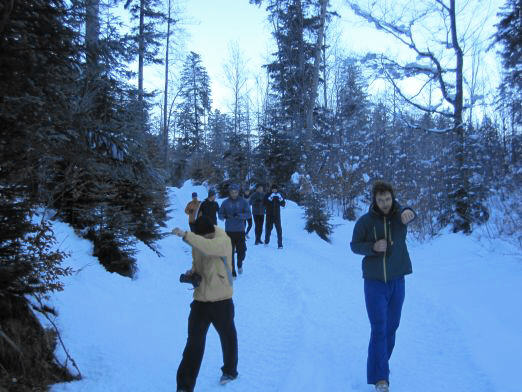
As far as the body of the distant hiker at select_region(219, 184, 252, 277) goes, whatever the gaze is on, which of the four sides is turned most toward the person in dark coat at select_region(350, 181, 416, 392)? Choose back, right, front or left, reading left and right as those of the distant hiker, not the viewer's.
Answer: front

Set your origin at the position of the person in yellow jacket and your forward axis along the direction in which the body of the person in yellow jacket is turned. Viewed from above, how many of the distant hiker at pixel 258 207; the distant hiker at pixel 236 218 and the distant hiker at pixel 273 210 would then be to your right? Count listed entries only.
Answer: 3

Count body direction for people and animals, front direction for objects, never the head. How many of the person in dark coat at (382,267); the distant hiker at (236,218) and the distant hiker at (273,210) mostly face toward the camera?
3

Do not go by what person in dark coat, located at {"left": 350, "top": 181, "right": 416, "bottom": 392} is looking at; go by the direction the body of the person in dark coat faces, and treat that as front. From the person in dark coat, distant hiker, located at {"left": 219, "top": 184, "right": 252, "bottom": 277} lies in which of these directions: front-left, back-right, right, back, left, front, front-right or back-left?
back-right

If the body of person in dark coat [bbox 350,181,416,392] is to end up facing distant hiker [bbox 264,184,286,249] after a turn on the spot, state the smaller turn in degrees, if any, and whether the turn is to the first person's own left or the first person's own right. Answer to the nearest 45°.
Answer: approximately 135° to the first person's own right

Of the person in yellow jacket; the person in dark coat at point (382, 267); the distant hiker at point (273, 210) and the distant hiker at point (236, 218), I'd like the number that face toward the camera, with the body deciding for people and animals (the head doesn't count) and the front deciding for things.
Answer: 3

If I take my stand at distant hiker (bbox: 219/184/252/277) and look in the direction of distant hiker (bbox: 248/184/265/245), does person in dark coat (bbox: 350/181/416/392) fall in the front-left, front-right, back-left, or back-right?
back-right

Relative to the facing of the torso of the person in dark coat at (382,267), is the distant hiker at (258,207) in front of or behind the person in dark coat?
behind

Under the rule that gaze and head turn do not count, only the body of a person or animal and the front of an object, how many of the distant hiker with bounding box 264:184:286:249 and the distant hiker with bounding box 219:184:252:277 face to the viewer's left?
0

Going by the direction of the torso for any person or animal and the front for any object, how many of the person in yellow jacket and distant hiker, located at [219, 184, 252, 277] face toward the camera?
1

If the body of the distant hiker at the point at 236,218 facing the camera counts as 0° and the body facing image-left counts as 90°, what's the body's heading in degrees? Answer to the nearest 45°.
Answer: approximately 0°

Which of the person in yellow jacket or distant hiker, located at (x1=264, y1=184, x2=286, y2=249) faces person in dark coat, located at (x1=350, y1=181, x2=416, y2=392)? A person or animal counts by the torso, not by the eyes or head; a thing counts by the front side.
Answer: the distant hiker
